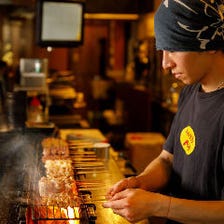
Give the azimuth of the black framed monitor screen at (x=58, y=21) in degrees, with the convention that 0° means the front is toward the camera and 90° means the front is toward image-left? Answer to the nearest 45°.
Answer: approximately 0°

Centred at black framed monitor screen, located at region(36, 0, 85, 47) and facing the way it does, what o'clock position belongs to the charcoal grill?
The charcoal grill is roughly at 12 o'clock from the black framed monitor screen.
